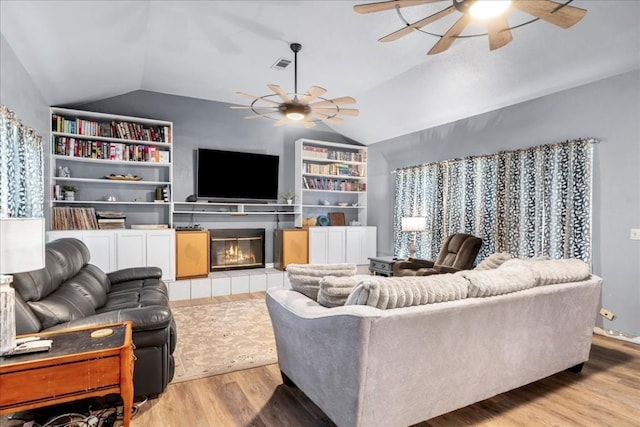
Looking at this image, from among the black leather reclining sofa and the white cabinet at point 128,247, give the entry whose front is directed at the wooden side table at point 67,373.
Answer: the white cabinet

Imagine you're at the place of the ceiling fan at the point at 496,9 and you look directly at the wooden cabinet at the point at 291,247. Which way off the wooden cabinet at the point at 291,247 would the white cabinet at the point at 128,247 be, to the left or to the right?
left

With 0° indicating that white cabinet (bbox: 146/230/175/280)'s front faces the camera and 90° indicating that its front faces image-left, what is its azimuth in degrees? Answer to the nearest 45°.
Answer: approximately 0°

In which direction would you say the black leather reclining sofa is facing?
to the viewer's right

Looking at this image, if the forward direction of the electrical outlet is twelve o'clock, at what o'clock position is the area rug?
The area rug is roughly at 12 o'clock from the electrical outlet.

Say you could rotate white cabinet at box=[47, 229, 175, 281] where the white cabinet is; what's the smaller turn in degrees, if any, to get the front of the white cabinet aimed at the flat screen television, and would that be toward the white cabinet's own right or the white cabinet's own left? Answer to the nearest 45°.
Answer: approximately 90° to the white cabinet's own left

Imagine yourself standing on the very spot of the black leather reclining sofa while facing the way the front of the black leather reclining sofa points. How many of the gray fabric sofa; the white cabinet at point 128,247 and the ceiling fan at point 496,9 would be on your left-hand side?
1

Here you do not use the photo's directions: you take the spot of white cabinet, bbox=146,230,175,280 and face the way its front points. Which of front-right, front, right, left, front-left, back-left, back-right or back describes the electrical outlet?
front-left

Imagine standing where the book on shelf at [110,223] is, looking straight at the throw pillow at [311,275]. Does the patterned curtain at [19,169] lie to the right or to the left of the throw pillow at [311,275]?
right

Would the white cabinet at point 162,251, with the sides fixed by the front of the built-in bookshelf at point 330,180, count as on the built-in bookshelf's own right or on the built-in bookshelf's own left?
on the built-in bookshelf's own right

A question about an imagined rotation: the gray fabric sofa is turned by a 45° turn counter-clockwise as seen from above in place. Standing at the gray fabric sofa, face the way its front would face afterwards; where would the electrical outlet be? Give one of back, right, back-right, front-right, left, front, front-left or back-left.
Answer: back-right

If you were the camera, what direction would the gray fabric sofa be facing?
facing away from the viewer and to the left of the viewer

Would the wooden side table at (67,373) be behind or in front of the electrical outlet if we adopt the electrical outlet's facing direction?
in front

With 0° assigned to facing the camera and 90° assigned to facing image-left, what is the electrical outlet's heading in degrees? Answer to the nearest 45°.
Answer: approximately 45°

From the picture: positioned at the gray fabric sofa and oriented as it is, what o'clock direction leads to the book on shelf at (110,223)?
The book on shelf is roughly at 11 o'clock from the gray fabric sofa.
